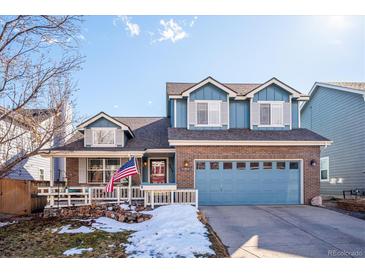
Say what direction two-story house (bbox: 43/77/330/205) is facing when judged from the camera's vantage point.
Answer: facing the viewer
